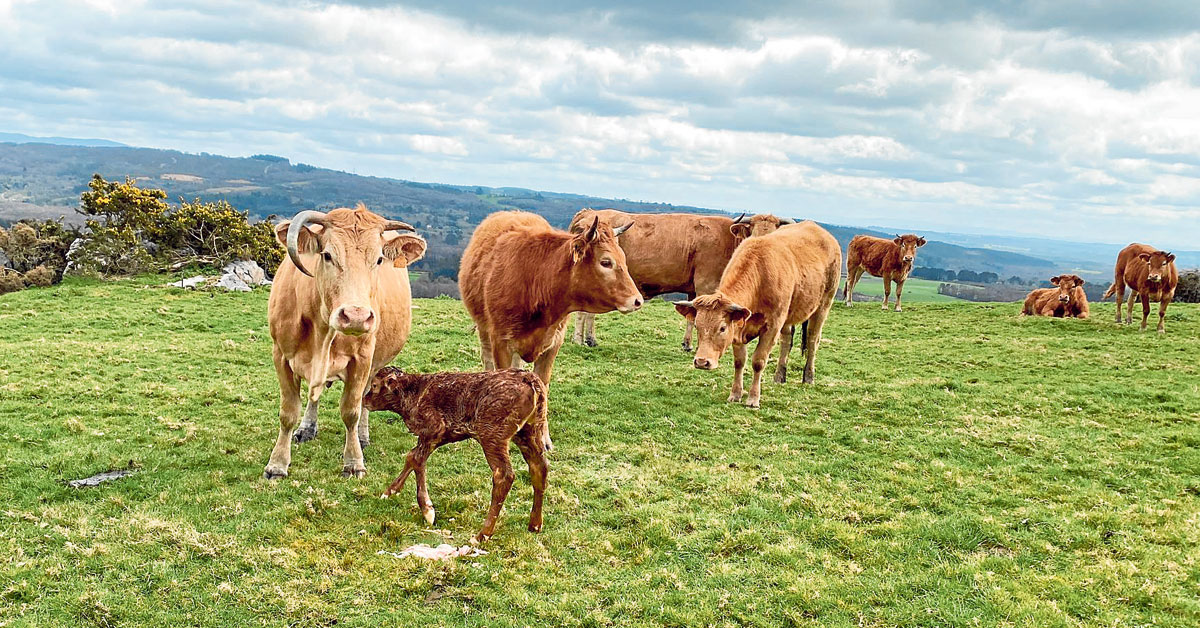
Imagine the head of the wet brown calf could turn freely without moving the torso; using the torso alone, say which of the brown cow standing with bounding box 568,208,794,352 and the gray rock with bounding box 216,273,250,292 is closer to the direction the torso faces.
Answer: the gray rock

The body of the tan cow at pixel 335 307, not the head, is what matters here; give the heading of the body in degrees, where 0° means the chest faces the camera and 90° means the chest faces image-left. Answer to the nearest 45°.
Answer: approximately 0°

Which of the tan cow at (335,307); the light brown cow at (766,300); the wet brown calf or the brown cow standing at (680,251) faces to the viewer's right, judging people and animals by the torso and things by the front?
the brown cow standing

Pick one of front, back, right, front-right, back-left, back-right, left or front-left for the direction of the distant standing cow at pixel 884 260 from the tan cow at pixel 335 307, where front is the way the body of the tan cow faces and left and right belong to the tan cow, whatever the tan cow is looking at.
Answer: back-left

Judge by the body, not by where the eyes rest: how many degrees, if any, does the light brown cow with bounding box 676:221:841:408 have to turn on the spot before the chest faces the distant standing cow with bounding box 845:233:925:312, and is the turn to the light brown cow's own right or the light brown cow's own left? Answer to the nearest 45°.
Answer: approximately 135° to the light brown cow's own right

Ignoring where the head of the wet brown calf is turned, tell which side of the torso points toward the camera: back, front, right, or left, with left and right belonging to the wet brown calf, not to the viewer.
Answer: left

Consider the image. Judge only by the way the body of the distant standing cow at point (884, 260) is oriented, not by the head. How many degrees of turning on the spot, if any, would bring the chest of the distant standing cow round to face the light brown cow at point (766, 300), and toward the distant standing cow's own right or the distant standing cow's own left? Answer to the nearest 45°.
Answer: approximately 45° to the distant standing cow's own right

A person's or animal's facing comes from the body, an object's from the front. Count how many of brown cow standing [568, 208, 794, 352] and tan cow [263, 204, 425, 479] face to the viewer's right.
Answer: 1

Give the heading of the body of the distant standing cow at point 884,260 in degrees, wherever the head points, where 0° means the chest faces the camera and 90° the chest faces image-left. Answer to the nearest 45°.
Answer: approximately 315°

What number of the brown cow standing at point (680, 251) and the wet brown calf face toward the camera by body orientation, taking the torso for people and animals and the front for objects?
0

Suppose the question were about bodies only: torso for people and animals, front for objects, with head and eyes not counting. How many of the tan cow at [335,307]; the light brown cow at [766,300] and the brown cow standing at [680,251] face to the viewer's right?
1

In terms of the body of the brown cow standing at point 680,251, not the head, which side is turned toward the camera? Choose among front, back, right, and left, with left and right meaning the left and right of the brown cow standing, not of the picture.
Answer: right
